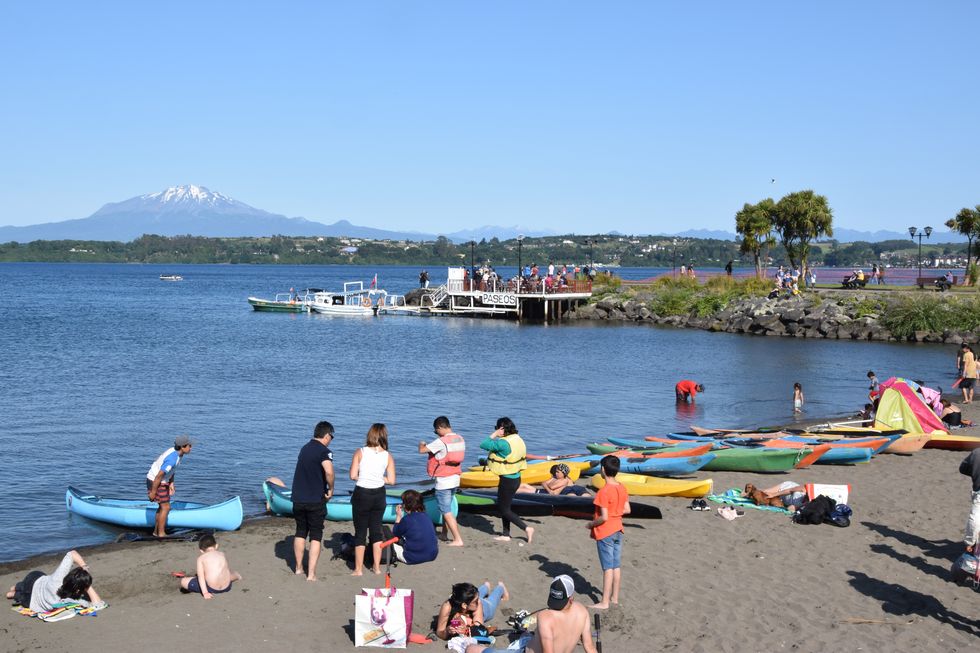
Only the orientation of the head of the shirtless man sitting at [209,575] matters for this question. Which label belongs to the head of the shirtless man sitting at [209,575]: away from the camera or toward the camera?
away from the camera

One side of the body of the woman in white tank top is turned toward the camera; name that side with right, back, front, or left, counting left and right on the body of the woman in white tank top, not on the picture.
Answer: back

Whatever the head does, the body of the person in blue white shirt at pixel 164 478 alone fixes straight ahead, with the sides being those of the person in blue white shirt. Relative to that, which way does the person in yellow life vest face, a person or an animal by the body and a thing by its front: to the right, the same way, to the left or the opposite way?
the opposite way

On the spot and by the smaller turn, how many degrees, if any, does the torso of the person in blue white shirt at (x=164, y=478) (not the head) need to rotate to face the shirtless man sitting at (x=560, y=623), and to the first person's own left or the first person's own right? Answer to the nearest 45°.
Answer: approximately 45° to the first person's own right

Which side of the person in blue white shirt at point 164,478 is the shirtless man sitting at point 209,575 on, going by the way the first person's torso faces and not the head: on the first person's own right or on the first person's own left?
on the first person's own right

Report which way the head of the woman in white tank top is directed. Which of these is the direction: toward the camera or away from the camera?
away from the camera

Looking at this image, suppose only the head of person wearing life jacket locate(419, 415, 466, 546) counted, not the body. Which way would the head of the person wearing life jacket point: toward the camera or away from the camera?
away from the camera

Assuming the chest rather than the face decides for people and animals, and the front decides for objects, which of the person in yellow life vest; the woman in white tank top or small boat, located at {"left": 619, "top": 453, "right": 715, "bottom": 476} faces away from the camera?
the woman in white tank top
